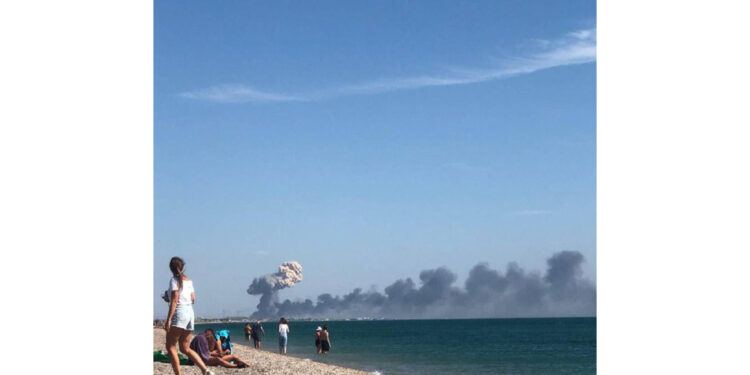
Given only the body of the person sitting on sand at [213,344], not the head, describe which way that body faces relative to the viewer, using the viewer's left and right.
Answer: facing to the right of the viewer

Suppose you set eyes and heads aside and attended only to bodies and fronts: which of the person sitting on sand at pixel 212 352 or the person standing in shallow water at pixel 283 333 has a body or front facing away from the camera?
the person standing in shallow water

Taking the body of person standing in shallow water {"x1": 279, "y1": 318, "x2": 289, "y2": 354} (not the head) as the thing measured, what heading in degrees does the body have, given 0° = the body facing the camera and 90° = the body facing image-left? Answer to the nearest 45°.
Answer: approximately 180°

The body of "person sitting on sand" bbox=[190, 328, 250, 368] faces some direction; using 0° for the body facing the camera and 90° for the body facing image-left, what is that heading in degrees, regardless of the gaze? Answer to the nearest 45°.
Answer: approximately 270°

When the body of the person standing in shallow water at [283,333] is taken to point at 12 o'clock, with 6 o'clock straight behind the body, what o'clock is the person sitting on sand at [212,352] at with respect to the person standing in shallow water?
The person sitting on sand is roughly at 6 o'clock from the person standing in shallow water.

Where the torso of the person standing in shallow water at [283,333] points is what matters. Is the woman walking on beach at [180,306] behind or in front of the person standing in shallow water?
behind
